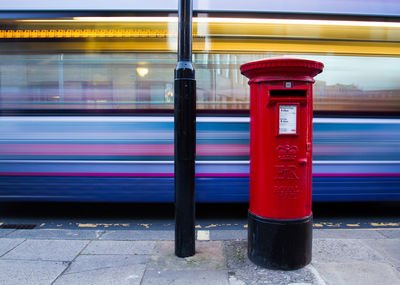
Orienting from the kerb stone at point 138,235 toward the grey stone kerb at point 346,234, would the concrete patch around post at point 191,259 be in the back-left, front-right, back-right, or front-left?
front-right

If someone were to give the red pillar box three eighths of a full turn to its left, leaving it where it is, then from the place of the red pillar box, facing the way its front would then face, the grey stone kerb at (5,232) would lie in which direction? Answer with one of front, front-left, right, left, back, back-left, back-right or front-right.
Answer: back-left

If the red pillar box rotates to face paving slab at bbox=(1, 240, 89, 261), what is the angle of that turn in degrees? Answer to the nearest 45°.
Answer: approximately 90° to its right

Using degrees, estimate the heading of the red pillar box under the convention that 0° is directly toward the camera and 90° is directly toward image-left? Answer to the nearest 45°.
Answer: approximately 0°

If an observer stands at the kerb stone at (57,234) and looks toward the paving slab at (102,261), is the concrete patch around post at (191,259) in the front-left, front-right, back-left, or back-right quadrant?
front-left

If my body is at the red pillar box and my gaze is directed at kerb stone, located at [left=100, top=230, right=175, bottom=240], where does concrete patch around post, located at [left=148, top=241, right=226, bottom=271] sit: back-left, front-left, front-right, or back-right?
front-left

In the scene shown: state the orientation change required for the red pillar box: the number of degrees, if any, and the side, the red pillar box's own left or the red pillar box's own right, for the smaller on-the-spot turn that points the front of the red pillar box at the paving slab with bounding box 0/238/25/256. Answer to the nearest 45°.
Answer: approximately 90° to the red pillar box's own right

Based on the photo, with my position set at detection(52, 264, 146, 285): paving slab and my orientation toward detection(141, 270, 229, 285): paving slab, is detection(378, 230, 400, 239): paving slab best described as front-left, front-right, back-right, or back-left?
front-left

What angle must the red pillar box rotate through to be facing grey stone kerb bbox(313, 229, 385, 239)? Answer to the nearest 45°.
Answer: approximately 135° to its left

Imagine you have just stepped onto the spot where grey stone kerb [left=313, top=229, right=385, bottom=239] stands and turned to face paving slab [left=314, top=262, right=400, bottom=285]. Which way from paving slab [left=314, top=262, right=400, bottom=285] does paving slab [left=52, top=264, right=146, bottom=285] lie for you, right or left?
right

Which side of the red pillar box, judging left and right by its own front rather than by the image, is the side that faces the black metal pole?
right

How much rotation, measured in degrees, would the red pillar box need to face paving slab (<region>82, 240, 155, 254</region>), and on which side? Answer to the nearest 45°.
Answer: approximately 90° to its right

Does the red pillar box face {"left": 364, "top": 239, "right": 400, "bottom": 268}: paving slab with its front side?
no

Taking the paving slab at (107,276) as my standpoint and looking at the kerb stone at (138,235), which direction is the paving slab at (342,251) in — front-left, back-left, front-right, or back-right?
front-right

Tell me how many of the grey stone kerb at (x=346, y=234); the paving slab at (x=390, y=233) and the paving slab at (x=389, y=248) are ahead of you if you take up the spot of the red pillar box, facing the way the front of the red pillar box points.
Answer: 0
